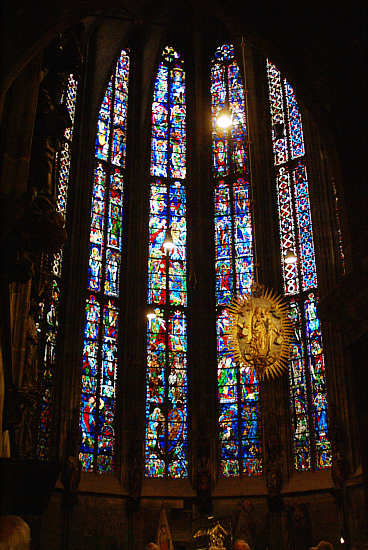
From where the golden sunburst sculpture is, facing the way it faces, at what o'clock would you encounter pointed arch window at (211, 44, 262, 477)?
The pointed arch window is roughly at 6 o'clock from the golden sunburst sculpture.

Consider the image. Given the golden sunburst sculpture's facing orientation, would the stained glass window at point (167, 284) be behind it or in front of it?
behind

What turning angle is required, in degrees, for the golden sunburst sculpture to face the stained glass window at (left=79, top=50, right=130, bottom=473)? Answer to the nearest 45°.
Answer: approximately 135° to its right

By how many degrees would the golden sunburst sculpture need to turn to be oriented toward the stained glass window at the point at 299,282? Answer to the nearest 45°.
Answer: approximately 180°

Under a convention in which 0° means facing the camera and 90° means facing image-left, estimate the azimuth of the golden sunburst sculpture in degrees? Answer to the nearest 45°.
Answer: approximately 0°

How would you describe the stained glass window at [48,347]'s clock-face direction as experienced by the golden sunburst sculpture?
The stained glass window is roughly at 4 o'clock from the golden sunburst sculpture.

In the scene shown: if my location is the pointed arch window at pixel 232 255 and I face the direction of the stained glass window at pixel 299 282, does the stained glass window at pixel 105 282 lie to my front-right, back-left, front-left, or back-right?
back-right
